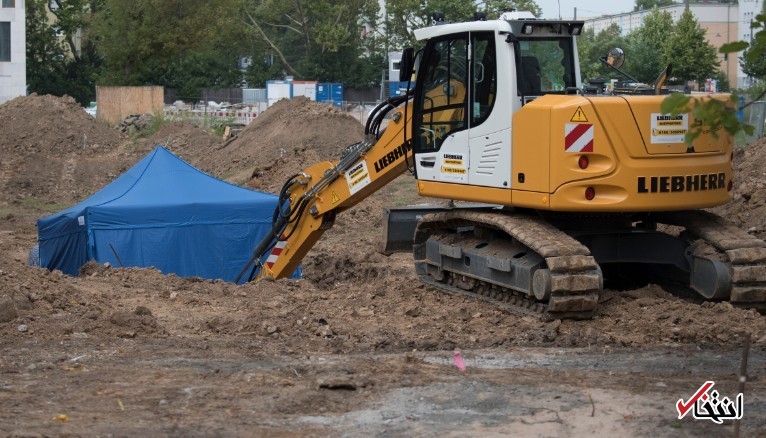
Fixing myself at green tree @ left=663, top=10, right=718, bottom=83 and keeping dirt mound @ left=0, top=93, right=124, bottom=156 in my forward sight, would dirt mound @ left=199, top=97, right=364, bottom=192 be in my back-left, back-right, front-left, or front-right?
front-left

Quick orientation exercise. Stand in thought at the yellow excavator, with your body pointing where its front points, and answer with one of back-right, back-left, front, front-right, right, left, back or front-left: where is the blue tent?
front

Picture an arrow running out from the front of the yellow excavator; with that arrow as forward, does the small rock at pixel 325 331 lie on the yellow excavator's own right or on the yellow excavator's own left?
on the yellow excavator's own left

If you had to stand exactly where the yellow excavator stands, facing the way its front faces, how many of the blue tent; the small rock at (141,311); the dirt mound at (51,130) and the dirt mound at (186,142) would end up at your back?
0

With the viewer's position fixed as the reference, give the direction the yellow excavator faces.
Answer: facing away from the viewer and to the left of the viewer

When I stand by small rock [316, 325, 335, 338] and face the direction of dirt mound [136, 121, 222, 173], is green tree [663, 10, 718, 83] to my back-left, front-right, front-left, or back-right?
front-right

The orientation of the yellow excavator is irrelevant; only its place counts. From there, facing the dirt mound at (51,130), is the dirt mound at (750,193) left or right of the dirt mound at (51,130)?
right

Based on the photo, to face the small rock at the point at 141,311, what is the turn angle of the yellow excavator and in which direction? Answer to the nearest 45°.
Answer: approximately 45° to its left

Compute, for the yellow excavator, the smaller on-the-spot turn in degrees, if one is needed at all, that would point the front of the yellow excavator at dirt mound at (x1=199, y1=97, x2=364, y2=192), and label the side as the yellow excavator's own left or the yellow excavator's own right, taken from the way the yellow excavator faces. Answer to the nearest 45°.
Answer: approximately 45° to the yellow excavator's own right

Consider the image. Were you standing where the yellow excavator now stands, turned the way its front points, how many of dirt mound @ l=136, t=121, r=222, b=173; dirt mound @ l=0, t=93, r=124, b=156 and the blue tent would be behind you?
0

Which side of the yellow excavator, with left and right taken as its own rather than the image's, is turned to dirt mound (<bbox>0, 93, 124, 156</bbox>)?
front

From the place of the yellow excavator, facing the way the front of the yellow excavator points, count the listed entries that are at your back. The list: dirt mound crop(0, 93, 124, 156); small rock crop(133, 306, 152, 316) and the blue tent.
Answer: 0
